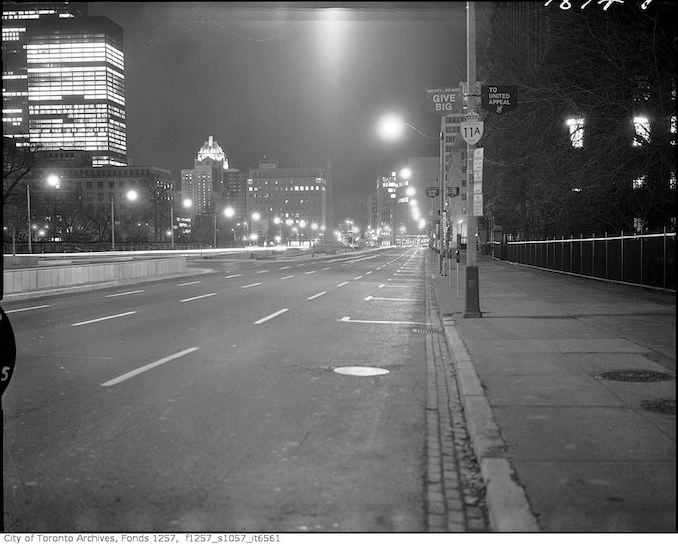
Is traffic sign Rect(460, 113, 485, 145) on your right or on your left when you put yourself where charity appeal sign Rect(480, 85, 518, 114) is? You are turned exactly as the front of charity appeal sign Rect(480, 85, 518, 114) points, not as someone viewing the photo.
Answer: on your right

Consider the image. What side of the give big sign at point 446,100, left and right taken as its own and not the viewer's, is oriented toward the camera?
front

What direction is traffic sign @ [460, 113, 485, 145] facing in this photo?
toward the camera

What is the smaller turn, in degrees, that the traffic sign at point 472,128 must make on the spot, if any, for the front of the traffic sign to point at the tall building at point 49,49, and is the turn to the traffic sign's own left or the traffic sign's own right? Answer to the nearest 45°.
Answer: approximately 90° to the traffic sign's own right

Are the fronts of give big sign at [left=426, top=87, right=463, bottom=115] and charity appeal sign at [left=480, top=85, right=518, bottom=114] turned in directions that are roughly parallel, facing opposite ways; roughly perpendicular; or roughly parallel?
roughly parallel

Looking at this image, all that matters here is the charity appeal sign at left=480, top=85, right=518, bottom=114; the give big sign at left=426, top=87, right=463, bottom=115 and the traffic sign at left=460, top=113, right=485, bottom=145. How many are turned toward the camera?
3

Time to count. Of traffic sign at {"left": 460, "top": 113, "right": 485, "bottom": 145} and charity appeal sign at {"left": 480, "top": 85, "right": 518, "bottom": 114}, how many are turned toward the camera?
2

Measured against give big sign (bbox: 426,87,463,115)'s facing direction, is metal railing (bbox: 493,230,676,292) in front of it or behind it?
behind

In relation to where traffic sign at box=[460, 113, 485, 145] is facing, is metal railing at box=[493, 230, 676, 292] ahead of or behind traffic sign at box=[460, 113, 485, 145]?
behind

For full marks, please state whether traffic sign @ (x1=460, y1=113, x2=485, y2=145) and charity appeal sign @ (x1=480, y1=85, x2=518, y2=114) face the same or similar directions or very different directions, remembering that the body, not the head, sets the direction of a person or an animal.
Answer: same or similar directions

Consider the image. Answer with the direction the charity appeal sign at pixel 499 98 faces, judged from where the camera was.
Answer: facing the viewer
